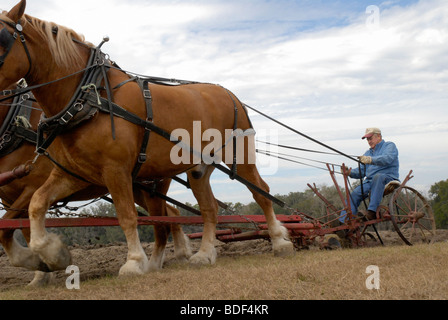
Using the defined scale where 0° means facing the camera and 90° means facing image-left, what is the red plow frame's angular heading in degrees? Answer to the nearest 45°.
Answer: approximately 90°

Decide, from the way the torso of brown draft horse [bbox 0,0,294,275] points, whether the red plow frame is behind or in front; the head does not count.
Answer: behind

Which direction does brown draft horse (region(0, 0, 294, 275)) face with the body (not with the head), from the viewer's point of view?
to the viewer's left

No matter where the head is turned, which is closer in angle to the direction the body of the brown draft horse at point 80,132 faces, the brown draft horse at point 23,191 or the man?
the brown draft horse

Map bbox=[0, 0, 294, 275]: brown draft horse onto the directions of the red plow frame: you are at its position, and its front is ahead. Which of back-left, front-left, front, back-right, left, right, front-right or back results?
front-left

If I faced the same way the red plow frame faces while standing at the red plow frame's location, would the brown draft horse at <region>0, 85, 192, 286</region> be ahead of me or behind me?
ahead

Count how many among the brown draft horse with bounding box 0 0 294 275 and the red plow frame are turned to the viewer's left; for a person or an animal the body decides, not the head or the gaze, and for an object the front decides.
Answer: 2
